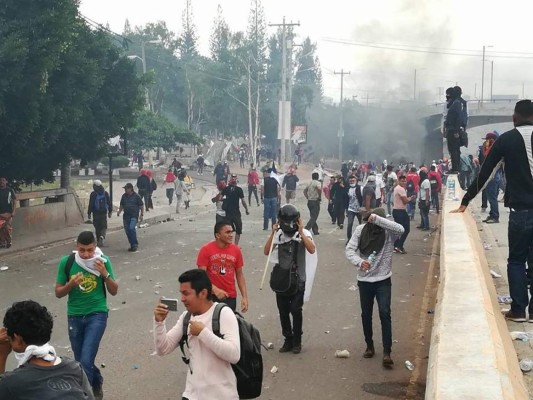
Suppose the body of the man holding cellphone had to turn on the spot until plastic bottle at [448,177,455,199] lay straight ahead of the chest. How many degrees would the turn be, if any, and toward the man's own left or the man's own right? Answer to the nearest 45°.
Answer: approximately 180°

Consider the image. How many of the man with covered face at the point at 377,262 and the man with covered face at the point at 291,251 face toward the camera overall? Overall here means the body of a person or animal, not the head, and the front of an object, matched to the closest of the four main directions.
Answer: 2

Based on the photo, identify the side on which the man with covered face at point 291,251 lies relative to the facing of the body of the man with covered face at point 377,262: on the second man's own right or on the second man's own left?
on the second man's own right

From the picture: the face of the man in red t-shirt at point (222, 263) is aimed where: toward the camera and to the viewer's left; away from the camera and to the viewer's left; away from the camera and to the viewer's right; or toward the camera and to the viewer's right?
toward the camera and to the viewer's right

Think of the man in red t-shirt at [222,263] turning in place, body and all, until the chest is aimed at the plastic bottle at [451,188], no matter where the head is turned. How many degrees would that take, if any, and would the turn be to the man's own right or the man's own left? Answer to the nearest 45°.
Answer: approximately 90° to the man's own left

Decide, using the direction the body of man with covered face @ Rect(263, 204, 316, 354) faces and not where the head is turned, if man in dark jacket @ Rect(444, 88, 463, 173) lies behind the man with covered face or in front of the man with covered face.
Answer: behind

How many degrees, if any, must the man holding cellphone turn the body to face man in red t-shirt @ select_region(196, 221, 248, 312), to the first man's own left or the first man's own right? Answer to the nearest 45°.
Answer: approximately 135° to the first man's own right

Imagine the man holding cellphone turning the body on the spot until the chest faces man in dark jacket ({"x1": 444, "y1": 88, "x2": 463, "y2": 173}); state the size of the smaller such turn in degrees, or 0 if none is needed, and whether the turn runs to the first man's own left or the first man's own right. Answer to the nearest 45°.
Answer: approximately 180°

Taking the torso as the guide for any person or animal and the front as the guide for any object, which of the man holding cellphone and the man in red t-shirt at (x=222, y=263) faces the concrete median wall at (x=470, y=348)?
the man in red t-shirt
